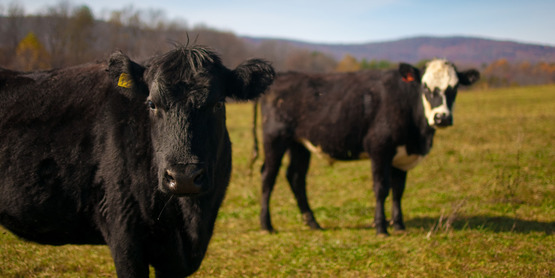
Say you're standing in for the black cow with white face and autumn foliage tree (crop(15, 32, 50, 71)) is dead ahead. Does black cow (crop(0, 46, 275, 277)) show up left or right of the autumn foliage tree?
left

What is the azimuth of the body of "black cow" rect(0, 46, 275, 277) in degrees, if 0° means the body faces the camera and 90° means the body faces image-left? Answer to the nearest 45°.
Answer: approximately 315°

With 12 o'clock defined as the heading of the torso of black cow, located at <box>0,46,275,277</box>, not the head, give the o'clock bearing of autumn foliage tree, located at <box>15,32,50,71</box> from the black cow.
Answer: The autumn foliage tree is roughly at 7 o'clock from the black cow.

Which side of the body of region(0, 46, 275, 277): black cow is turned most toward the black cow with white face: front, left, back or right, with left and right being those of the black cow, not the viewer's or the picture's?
left
